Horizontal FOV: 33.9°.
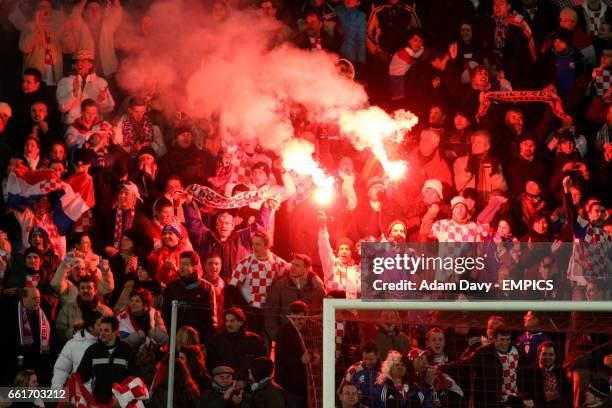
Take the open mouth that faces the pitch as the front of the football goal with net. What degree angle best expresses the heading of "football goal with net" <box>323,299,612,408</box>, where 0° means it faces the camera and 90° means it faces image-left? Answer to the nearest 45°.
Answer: approximately 0°
